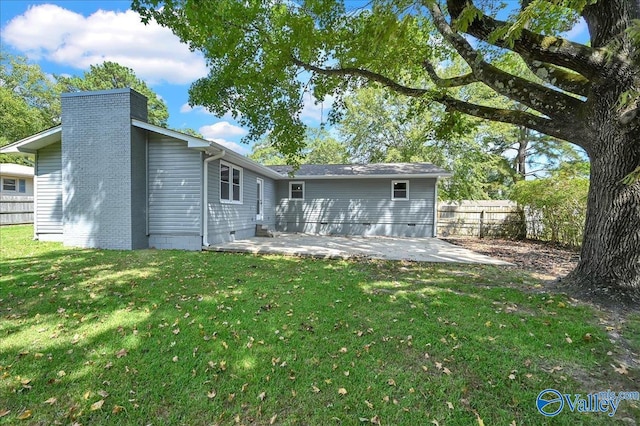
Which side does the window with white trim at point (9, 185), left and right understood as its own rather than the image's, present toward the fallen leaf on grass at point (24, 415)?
front

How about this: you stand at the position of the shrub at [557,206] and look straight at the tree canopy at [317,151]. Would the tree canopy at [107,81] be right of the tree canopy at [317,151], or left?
left

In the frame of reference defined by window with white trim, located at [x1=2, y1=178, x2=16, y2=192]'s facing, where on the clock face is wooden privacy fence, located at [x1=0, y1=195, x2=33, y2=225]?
The wooden privacy fence is roughly at 12 o'clock from the window with white trim.

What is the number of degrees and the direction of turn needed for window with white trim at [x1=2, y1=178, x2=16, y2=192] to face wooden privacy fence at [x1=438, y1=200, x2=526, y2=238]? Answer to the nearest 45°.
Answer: approximately 45° to its left

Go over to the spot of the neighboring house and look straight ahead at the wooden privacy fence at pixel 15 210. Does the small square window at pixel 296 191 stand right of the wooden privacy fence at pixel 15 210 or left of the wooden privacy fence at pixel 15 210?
left

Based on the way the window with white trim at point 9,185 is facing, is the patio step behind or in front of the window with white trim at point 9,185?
in front

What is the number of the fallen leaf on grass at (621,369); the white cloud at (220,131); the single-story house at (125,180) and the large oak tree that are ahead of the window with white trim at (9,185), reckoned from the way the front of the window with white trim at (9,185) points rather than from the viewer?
3

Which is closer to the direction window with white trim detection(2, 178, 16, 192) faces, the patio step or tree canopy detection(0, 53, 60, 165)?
the patio step

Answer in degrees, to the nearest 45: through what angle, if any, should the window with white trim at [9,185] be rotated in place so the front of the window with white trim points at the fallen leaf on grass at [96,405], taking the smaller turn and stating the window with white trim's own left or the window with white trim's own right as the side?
0° — it already faces it

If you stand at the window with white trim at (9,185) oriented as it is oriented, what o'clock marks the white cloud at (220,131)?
The white cloud is roughly at 8 o'clock from the window with white trim.

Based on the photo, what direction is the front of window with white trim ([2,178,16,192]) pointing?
toward the camera

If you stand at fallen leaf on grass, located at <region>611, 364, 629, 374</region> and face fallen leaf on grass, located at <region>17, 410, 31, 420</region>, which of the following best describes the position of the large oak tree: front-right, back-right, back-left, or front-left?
back-right

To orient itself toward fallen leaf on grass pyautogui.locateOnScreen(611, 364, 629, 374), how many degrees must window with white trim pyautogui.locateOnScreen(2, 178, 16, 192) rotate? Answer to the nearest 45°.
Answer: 0° — it already faces it

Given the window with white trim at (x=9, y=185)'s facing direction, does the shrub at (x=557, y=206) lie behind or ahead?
ahead

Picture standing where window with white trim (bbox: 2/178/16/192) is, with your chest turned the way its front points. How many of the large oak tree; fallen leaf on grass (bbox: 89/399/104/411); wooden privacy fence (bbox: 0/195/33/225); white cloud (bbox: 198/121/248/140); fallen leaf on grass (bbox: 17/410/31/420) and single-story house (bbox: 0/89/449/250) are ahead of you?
5
